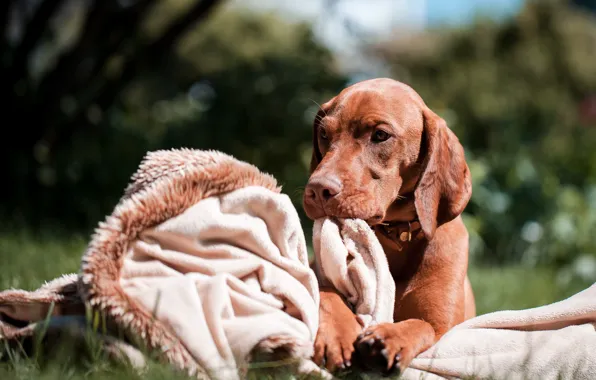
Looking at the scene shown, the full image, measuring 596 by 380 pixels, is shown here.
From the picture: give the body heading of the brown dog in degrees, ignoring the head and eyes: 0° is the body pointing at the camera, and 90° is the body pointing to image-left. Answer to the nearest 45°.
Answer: approximately 45°
